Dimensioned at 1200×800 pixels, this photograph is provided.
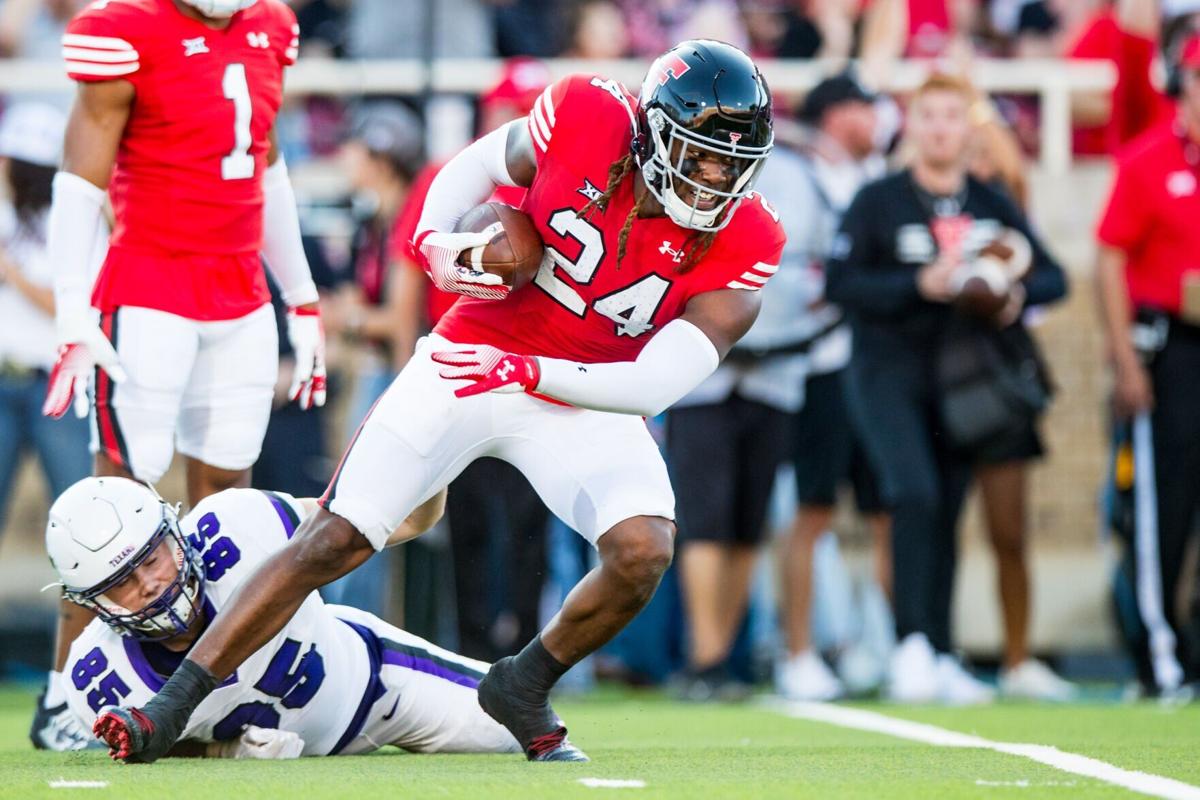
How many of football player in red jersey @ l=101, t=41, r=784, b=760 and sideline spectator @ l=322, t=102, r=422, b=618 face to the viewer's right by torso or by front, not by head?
0

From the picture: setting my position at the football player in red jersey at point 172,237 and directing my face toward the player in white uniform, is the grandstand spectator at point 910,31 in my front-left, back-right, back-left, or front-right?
back-left

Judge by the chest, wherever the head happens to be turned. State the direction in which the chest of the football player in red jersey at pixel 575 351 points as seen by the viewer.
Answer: toward the camera

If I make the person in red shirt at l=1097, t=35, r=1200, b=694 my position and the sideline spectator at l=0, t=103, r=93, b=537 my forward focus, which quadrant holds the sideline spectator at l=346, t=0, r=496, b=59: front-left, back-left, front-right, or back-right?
front-right
